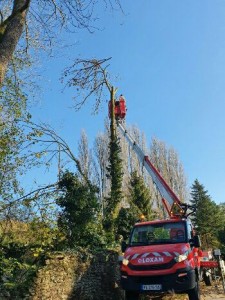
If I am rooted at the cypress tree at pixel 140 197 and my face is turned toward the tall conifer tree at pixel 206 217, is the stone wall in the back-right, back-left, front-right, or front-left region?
back-right

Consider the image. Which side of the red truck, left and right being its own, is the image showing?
front

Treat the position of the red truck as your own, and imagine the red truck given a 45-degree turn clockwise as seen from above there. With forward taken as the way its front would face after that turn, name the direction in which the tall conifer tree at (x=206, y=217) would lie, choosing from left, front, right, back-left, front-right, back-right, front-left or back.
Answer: back-right

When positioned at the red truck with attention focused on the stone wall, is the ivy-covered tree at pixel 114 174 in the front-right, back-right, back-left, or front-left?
front-right

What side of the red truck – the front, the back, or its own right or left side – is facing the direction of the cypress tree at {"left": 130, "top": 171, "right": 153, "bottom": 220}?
back

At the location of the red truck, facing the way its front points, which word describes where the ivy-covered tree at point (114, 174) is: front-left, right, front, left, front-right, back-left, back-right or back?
back

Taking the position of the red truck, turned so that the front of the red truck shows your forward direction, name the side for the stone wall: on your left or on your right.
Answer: on your right
